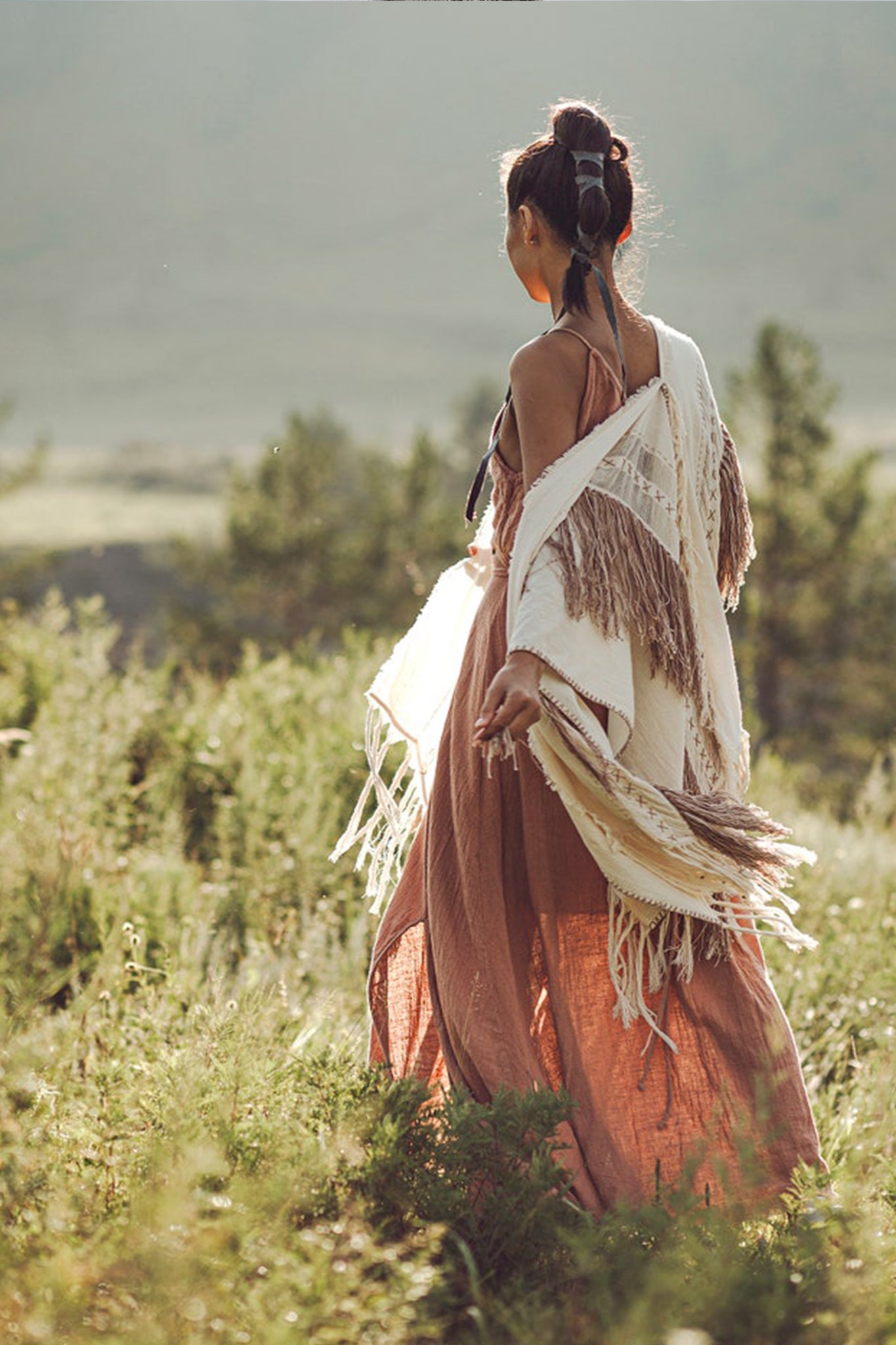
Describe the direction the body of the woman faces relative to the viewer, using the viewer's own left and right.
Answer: facing away from the viewer and to the left of the viewer

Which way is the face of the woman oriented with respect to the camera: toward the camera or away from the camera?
away from the camera
